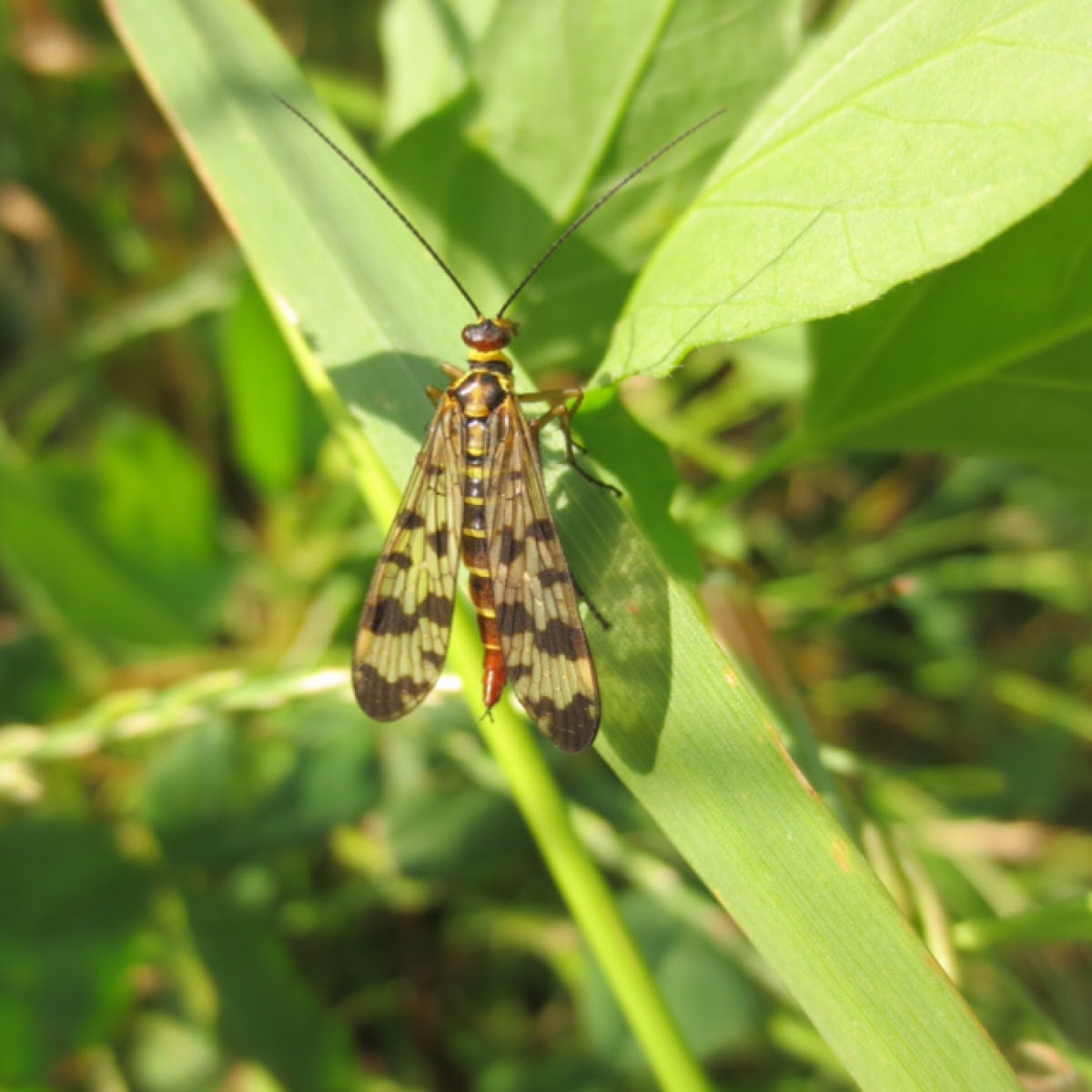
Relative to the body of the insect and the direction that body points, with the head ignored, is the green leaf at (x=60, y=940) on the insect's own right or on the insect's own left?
on the insect's own left

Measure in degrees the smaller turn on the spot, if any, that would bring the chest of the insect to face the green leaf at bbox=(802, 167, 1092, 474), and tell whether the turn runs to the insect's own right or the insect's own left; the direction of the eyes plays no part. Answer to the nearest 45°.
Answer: approximately 90° to the insect's own right

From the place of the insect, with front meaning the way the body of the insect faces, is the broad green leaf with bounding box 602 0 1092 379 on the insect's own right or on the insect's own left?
on the insect's own right

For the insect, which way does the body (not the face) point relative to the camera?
away from the camera
